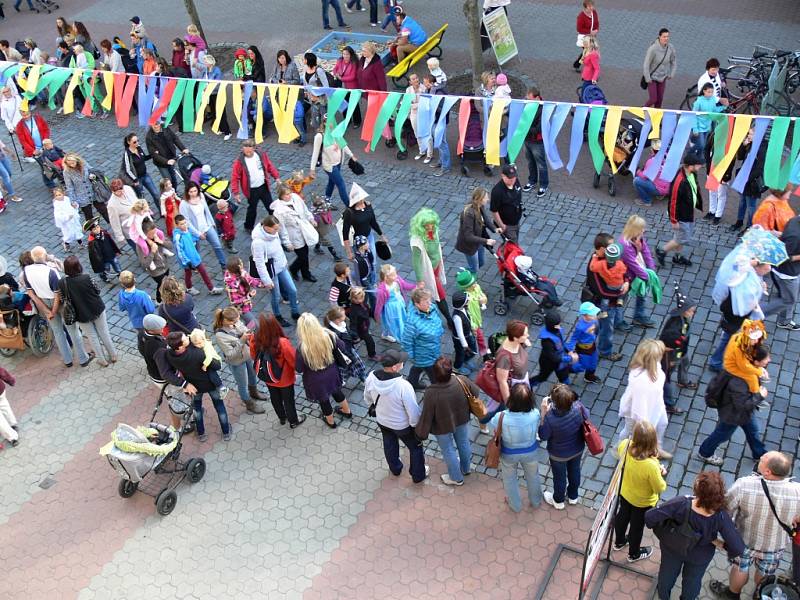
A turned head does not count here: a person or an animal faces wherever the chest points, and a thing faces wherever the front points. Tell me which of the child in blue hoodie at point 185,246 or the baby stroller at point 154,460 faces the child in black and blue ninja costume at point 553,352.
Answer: the child in blue hoodie at point 185,246

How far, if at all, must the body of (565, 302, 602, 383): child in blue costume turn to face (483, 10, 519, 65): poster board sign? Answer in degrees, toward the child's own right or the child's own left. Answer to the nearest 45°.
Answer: approximately 135° to the child's own left

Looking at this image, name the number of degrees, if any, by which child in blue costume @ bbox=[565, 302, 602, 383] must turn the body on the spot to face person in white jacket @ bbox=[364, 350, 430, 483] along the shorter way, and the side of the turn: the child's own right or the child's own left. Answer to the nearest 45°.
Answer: approximately 90° to the child's own right

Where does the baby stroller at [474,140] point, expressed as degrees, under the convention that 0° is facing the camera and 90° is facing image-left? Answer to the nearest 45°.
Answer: approximately 0°

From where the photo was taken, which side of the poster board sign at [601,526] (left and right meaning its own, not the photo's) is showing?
left

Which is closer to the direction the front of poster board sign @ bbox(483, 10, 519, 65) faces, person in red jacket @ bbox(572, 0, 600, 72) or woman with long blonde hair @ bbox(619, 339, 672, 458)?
the woman with long blonde hair

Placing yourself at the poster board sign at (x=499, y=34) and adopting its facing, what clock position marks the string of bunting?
The string of bunting is roughly at 12 o'clock from the poster board sign.

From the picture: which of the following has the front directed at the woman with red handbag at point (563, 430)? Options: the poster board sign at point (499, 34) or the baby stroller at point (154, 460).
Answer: the poster board sign
